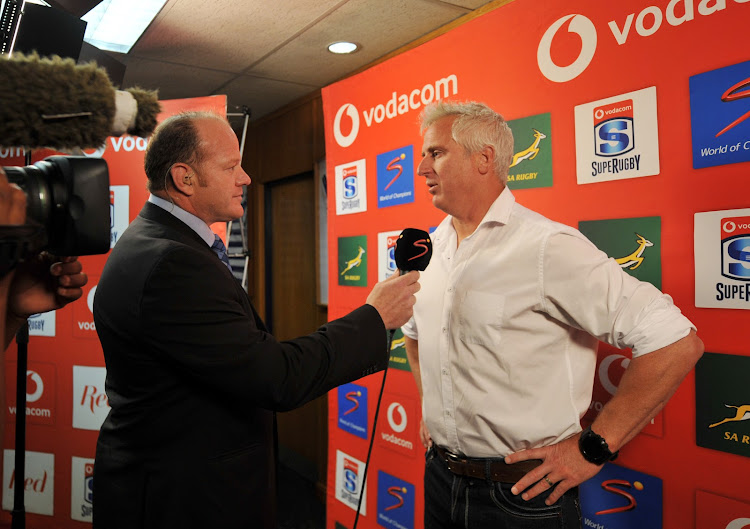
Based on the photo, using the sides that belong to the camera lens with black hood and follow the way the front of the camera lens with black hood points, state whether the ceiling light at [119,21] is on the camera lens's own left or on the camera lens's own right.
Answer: on the camera lens's own left

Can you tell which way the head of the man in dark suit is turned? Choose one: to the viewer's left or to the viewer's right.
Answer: to the viewer's right

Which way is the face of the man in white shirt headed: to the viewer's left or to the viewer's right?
to the viewer's left

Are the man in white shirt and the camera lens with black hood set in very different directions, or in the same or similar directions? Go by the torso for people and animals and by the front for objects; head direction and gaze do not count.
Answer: very different directions

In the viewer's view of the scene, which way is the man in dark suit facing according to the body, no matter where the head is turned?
to the viewer's right

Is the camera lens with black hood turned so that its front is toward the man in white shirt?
yes

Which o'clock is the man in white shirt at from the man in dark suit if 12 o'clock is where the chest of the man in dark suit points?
The man in white shirt is roughly at 12 o'clock from the man in dark suit.

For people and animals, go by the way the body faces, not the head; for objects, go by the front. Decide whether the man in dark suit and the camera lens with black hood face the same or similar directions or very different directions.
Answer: same or similar directions

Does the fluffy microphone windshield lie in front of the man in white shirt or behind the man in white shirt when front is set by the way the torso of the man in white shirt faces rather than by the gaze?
in front

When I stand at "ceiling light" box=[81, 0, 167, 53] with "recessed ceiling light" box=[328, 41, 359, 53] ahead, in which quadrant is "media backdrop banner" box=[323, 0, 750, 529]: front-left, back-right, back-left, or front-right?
front-right

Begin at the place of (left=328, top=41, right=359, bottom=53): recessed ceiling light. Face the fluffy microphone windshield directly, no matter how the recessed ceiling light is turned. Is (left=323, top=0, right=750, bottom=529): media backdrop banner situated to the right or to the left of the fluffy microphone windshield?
left

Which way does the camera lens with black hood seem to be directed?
to the viewer's right

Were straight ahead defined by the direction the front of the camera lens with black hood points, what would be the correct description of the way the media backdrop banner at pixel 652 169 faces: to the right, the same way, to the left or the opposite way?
the opposite way
